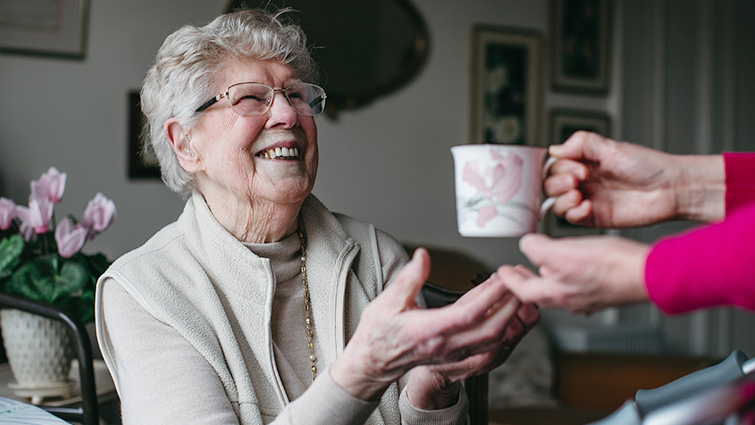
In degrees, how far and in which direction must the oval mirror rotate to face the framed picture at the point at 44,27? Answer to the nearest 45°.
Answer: approximately 45° to its right

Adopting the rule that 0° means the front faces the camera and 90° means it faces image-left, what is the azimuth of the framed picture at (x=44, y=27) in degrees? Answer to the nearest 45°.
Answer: approximately 0°

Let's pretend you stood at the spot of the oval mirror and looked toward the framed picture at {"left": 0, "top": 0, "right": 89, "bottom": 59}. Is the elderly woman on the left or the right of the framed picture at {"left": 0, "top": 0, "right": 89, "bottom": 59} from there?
left

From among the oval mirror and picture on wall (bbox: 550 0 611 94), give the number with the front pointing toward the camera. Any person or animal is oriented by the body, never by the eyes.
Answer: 2
